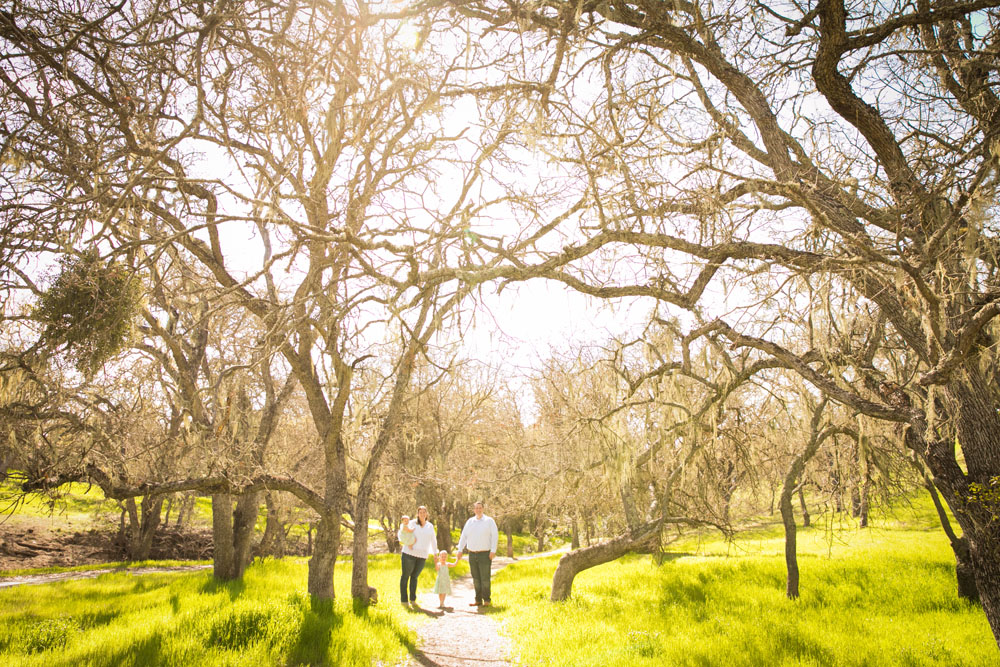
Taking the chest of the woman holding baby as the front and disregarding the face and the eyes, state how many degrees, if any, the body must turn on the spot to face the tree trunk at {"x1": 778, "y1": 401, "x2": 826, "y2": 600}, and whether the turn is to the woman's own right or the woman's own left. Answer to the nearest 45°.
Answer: approximately 45° to the woman's own left

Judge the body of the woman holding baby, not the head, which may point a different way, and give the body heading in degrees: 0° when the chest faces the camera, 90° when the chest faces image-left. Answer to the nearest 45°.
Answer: approximately 0°

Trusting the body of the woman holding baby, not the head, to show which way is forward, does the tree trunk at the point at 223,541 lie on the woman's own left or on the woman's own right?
on the woman's own right

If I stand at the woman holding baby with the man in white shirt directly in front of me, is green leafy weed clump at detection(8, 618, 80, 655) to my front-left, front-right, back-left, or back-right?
back-right

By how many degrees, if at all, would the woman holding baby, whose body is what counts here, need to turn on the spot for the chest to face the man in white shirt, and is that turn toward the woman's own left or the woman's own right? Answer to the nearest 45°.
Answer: approximately 90° to the woman's own left

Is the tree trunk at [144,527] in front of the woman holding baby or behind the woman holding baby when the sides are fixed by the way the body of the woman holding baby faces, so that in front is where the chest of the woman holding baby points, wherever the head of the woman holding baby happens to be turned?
behind

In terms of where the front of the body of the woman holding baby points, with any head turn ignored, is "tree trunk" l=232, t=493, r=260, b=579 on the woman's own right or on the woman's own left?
on the woman's own right

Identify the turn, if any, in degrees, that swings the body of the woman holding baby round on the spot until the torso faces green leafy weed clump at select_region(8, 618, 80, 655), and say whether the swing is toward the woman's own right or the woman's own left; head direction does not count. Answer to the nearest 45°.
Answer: approximately 45° to the woman's own right

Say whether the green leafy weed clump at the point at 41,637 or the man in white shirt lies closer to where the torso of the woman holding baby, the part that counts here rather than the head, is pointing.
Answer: the green leafy weed clump
